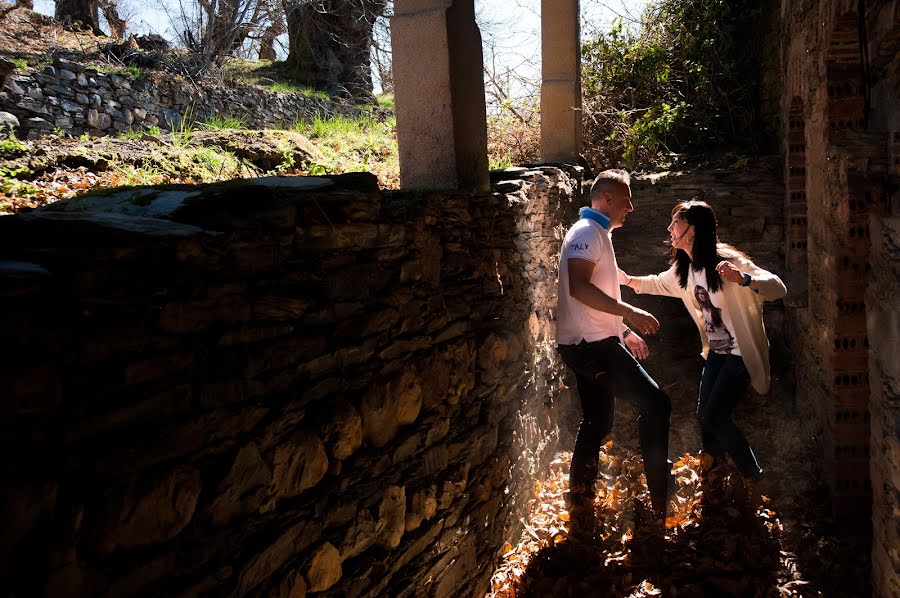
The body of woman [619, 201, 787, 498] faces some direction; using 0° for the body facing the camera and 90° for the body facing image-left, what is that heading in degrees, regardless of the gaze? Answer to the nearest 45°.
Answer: approximately 45°

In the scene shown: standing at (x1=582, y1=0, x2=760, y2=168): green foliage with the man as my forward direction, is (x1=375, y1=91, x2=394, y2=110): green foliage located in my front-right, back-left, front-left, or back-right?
back-right

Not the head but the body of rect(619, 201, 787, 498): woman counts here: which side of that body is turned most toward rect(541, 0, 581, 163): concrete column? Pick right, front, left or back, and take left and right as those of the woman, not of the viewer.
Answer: right

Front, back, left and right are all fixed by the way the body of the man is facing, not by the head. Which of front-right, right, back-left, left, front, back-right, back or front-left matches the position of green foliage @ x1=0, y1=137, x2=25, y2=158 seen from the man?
back

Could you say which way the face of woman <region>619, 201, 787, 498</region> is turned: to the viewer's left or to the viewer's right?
to the viewer's left

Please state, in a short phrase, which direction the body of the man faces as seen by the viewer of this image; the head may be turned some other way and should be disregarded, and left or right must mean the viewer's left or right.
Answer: facing to the right of the viewer

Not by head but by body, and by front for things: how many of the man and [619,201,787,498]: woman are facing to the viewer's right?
1

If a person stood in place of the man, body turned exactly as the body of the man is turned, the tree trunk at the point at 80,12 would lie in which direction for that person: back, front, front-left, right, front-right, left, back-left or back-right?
back-left

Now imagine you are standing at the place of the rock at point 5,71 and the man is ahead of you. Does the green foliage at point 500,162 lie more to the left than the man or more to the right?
left

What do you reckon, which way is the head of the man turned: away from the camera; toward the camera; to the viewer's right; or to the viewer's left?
to the viewer's right
